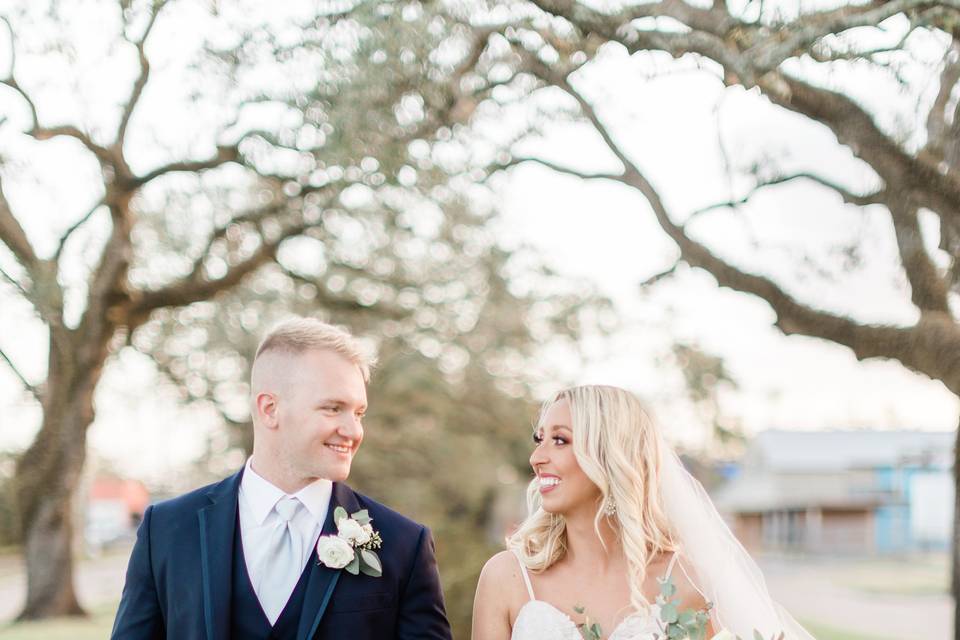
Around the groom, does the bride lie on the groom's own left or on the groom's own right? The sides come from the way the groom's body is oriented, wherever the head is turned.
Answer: on the groom's own left

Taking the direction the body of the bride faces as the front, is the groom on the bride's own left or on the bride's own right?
on the bride's own right

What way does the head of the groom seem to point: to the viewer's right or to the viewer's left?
to the viewer's right

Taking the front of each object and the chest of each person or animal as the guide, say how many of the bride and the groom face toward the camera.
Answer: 2

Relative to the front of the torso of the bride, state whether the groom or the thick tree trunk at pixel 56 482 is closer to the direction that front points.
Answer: the groom

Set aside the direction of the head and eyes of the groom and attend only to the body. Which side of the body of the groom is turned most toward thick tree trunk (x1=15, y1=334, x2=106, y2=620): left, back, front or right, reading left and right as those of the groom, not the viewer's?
back

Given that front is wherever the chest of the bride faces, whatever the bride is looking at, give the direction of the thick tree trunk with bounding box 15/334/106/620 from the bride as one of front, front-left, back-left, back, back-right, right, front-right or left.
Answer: back-right

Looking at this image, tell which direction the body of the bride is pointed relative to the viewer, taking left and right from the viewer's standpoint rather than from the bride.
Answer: facing the viewer
